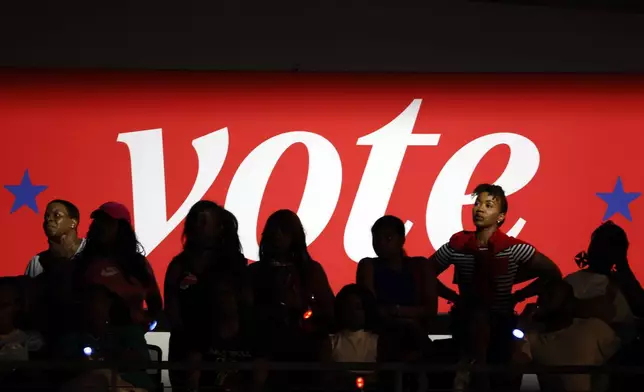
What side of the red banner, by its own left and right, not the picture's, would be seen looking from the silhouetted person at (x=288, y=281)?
front

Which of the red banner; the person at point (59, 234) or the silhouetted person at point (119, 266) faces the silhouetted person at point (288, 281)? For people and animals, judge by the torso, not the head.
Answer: the red banner

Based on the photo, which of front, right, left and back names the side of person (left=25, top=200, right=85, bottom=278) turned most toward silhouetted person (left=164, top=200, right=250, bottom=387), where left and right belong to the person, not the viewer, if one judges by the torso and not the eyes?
left

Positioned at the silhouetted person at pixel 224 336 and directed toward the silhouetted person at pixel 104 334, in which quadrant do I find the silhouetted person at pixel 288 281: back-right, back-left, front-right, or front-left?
back-right

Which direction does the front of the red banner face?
toward the camera

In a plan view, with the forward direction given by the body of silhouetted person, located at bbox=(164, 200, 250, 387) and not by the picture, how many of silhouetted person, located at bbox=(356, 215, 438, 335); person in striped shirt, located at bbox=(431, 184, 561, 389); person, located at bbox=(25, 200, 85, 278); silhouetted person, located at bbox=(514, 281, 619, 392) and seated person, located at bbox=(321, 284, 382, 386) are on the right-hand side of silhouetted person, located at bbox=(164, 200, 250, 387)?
1

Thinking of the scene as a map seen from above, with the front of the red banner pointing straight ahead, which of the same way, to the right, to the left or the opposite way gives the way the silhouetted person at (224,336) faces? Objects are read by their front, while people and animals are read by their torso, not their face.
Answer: the same way

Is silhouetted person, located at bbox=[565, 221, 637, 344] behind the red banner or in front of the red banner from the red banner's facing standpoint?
in front

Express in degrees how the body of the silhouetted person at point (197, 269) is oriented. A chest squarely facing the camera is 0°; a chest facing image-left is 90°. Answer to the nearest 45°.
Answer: approximately 45°

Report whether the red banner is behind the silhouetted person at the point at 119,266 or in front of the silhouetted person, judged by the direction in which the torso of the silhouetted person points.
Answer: behind

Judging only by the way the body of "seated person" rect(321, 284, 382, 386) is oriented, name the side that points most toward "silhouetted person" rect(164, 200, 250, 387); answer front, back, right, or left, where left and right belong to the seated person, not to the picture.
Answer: right

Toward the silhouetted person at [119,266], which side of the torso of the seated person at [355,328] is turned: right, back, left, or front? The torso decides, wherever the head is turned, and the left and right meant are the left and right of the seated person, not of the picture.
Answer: right

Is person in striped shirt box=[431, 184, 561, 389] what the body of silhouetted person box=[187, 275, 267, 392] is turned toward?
no

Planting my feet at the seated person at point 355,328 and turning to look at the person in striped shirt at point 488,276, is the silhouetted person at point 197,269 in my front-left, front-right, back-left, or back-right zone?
back-left

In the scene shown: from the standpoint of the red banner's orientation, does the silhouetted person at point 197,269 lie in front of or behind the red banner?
in front

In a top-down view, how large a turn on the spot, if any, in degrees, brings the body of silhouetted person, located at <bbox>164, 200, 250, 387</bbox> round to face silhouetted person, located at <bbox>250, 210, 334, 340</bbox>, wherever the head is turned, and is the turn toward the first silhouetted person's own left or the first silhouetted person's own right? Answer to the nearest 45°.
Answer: approximately 135° to the first silhouetted person's own left
